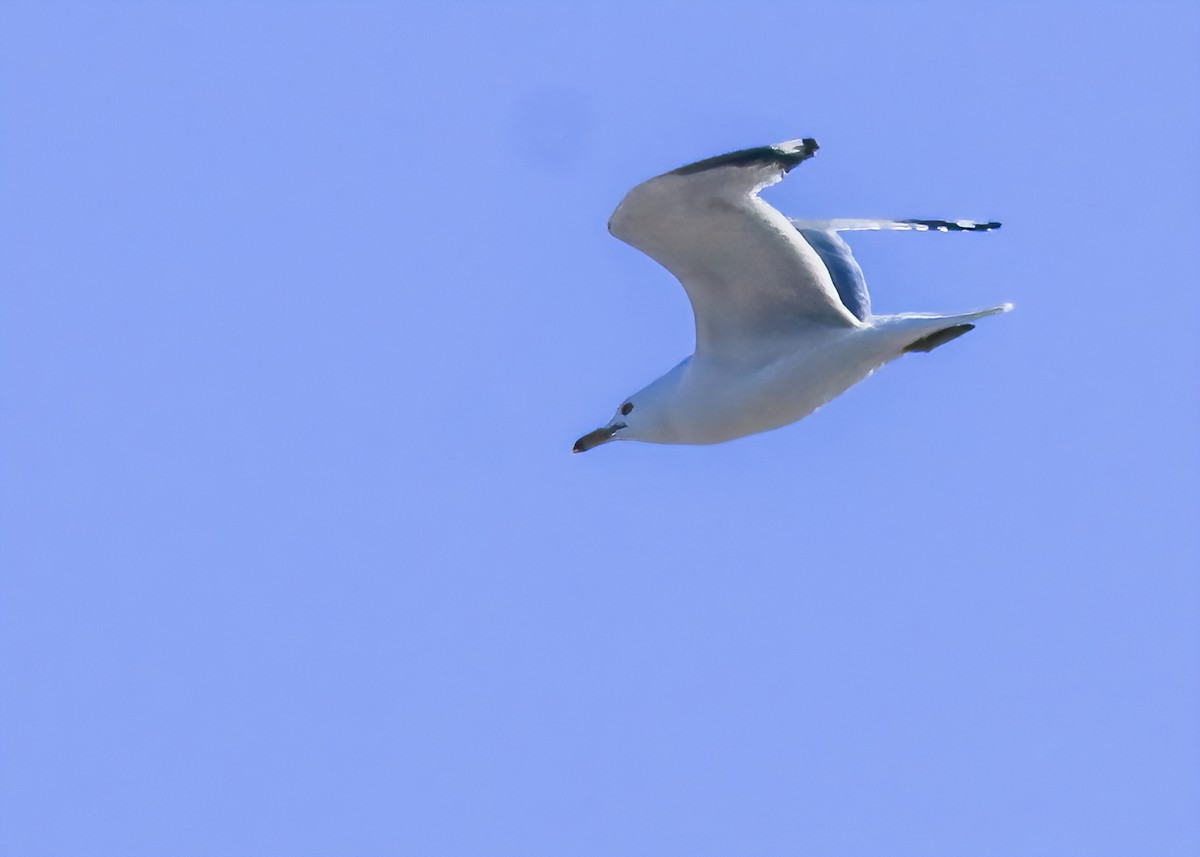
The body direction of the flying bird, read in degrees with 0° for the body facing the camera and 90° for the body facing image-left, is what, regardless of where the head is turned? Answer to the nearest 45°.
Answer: approximately 90°
